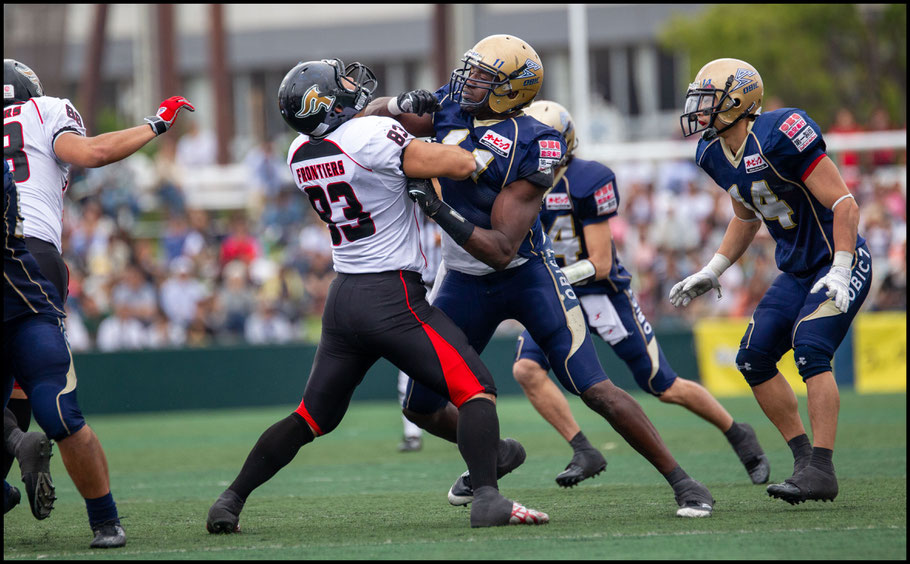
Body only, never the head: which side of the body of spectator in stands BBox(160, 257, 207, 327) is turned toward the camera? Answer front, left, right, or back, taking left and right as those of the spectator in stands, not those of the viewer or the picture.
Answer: front

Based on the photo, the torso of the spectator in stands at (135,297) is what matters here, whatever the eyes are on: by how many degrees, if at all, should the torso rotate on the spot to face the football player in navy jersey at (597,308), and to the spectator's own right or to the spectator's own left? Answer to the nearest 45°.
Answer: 0° — they already face them

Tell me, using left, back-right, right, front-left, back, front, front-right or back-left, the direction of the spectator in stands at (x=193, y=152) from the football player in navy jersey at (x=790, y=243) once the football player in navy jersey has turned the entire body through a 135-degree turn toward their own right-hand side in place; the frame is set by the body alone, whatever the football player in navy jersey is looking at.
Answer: front-left

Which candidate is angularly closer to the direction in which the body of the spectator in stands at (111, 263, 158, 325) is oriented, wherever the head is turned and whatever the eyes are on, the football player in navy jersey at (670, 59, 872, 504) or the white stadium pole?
the football player in navy jersey

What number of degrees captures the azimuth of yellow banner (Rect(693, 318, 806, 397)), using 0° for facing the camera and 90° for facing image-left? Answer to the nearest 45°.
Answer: approximately 0°

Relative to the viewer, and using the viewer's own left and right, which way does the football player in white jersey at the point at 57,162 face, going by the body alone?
facing away from the viewer and to the right of the viewer

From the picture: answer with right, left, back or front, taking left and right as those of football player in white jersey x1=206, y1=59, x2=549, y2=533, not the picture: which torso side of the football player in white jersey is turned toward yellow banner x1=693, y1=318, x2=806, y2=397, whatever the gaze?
front

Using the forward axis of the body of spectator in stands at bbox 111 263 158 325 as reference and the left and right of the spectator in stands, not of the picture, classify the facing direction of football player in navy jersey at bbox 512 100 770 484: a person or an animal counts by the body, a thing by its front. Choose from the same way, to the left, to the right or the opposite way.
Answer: to the right

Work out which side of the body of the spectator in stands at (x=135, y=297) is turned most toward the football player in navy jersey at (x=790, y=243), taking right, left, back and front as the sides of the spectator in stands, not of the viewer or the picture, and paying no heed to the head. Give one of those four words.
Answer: front

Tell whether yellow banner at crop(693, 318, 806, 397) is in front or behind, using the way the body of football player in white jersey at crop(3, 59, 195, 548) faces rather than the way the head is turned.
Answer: in front

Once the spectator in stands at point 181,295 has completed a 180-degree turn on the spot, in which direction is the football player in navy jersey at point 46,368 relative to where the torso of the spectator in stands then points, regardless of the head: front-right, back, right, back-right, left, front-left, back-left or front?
back

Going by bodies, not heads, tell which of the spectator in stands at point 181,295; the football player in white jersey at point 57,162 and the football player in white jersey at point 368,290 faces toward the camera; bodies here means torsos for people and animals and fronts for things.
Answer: the spectator in stands

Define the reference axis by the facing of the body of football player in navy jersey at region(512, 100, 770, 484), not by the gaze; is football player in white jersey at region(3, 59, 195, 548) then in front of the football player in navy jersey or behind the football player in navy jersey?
in front

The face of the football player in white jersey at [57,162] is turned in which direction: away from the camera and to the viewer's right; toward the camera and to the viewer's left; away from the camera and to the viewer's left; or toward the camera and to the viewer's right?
away from the camera and to the viewer's right

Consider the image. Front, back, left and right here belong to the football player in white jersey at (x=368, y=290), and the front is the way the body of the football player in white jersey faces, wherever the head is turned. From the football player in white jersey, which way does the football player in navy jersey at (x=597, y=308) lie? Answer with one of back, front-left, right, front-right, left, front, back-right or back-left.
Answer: front

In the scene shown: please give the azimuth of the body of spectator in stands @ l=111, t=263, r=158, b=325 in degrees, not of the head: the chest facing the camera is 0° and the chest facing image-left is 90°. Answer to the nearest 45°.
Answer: approximately 0°

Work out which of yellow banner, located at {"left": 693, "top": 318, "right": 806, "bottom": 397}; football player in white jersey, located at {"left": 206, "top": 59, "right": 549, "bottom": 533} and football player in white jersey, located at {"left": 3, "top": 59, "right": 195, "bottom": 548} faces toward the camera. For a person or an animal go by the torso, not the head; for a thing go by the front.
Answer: the yellow banner
